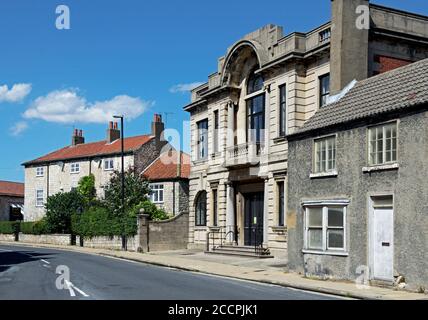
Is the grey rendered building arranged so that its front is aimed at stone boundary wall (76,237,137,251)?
no

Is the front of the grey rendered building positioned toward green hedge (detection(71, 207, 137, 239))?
no

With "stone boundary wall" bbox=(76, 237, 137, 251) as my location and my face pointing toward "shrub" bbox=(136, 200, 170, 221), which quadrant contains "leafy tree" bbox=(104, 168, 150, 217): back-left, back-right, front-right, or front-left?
front-left

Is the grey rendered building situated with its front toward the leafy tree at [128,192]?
no

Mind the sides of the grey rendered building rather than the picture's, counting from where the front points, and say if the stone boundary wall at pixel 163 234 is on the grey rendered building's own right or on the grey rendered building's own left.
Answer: on the grey rendered building's own right

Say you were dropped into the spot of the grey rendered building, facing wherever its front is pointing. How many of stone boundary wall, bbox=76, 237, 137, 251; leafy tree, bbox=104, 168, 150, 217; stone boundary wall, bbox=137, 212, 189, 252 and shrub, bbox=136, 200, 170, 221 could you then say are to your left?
0

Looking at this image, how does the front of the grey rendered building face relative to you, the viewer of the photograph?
facing the viewer and to the left of the viewer
